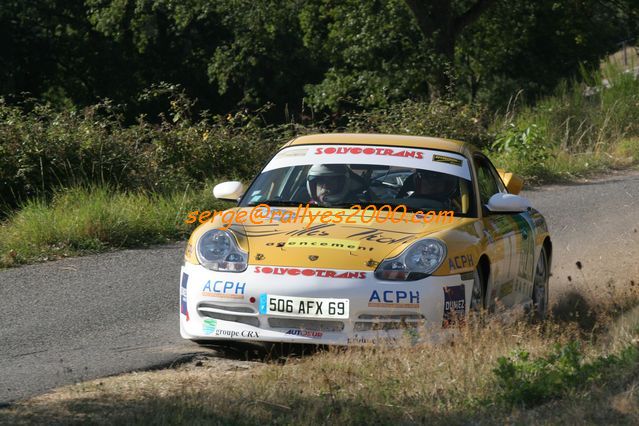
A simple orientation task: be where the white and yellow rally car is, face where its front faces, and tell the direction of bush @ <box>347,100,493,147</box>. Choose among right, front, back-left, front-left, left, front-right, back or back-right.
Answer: back-right

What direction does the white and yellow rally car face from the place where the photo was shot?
facing the viewer and to the left of the viewer

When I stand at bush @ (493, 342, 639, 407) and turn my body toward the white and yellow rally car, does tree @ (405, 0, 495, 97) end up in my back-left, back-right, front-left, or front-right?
front-right

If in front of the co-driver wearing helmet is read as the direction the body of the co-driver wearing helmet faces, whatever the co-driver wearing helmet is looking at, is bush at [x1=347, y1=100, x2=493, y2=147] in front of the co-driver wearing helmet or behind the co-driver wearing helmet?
behind

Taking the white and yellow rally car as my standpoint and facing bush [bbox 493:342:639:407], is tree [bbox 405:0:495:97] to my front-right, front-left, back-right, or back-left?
back-left

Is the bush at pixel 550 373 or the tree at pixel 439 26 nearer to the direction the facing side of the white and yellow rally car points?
the bush

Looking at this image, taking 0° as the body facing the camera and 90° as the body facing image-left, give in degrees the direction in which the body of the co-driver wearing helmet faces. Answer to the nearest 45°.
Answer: approximately 45°

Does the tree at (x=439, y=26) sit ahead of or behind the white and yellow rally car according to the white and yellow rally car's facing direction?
behind

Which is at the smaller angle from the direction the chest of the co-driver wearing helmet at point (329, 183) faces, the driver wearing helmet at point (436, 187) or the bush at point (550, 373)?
the bush

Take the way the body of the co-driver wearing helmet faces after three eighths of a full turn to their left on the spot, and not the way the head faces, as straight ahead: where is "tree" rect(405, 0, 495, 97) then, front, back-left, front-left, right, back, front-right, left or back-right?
left

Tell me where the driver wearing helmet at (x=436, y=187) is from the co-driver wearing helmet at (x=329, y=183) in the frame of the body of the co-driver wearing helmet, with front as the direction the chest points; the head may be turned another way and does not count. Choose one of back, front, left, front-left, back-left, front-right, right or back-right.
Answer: back-left
